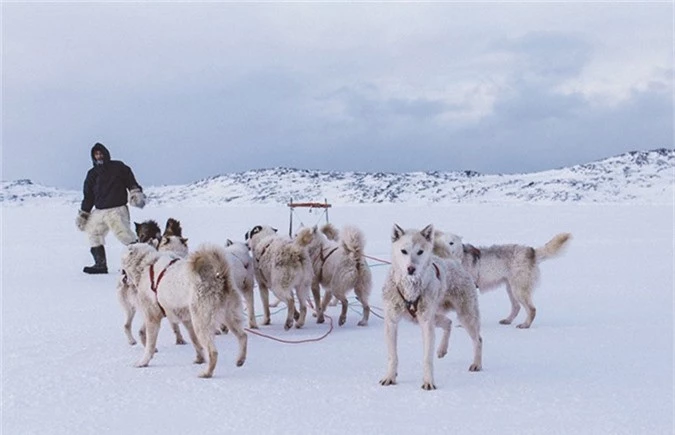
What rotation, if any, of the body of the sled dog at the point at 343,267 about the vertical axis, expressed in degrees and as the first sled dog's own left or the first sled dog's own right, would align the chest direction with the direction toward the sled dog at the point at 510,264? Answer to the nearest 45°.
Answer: approximately 135° to the first sled dog's own right

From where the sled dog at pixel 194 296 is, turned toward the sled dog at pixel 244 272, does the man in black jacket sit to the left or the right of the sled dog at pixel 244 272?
left

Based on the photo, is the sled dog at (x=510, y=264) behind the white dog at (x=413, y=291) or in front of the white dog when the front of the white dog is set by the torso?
behind

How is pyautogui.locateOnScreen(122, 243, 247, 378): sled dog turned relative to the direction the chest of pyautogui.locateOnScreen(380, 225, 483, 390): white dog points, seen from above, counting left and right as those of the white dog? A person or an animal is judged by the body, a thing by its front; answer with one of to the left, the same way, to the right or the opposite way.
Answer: to the right

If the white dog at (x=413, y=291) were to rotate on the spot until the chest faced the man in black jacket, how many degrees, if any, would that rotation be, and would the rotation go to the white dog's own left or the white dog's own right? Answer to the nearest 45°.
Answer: approximately 90° to the white dog's own right

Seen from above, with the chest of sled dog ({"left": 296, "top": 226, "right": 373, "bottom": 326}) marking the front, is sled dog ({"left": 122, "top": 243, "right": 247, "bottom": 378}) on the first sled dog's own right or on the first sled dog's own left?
on the first sled dog's own left

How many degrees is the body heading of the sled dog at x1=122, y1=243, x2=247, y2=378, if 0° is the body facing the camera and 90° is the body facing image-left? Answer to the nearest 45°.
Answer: approximately 135°

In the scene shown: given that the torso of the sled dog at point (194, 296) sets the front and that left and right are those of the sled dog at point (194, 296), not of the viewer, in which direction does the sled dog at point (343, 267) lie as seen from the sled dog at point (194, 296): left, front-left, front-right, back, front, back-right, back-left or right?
right

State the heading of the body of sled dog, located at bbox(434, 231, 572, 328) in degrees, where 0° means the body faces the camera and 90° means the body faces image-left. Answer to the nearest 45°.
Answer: approximately 90°

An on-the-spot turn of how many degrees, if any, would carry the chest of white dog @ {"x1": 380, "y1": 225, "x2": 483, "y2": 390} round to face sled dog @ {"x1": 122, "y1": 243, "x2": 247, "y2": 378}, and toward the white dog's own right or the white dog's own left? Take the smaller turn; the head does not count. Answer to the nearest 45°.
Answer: approximately 45° to the white dog's own right

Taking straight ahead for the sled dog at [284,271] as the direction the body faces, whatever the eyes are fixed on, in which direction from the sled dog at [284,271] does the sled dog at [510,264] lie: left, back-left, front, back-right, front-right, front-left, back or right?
back-right

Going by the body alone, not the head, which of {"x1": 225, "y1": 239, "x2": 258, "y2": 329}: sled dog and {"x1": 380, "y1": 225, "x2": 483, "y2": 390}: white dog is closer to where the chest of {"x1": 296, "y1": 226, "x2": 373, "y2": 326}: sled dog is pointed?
the sled dog

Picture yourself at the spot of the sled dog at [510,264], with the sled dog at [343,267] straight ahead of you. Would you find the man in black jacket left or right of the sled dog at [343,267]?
right

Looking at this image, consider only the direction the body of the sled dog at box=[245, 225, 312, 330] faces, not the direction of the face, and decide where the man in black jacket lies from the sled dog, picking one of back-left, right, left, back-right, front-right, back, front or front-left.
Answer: front

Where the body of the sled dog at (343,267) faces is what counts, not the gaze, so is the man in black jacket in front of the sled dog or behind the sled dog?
in front

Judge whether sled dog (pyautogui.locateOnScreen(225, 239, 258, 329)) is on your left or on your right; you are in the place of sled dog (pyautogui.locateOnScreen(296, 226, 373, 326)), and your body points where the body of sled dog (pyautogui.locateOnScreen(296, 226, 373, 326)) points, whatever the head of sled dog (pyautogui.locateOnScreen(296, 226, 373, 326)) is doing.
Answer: on your left
